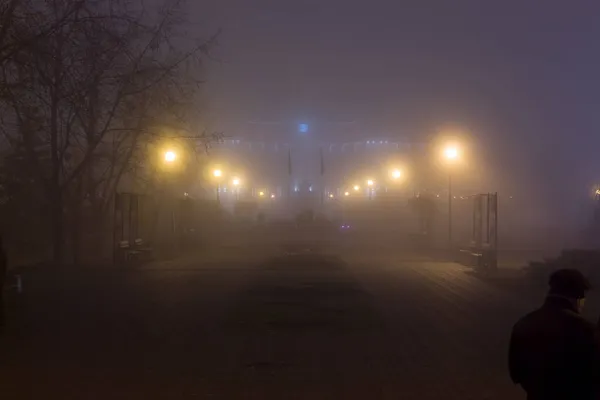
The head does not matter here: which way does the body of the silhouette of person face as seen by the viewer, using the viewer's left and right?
facing away from the viewer and to the right of the viewer

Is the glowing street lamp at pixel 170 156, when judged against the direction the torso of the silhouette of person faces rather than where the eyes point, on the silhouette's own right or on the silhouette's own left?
on the silhouette's own left

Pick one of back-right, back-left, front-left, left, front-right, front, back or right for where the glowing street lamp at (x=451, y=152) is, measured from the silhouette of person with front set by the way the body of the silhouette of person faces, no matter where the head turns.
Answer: front-left

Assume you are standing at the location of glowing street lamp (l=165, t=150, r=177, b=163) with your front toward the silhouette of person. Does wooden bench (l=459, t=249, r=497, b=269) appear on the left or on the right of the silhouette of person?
left

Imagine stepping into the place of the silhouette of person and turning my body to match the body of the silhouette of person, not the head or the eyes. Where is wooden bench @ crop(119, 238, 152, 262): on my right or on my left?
on my left
